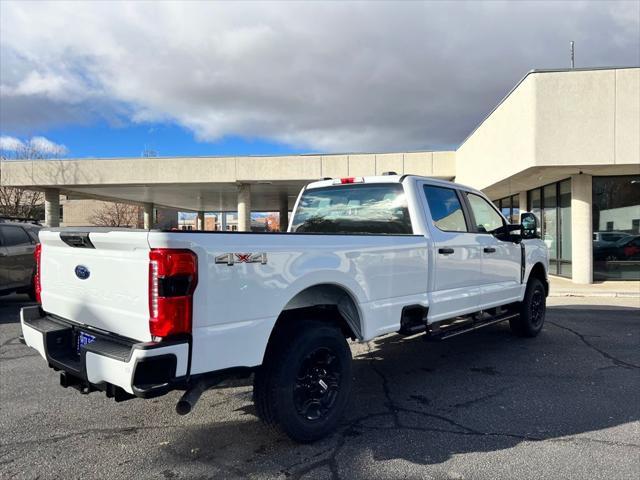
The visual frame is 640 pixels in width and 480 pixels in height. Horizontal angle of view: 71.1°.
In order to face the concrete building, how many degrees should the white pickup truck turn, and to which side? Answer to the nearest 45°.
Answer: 0° — it already faces it

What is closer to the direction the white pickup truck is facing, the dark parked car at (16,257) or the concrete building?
the concrete building

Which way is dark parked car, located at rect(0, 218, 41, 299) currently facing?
to the viewer's left

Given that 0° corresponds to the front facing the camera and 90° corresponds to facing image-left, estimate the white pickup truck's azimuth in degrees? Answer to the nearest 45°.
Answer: approximately 225°

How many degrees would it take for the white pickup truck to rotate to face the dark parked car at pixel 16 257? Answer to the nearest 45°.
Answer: approximately 90° to its left

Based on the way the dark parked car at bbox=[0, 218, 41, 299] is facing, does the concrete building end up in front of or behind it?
behind

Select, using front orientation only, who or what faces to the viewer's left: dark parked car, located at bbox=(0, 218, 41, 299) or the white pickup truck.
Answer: the dark parked car

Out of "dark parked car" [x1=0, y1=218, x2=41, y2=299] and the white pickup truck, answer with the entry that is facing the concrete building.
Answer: the white pickup truck
